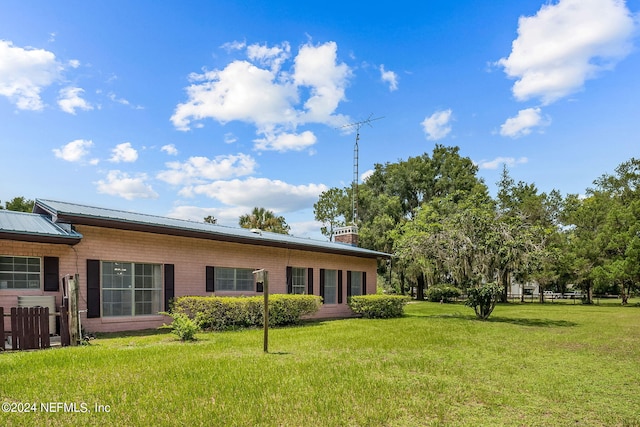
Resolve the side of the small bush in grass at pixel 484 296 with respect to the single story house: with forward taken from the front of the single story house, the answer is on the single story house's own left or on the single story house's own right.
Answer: on the single story house's own left

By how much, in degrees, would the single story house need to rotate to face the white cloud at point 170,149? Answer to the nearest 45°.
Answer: approximately 135° to its left

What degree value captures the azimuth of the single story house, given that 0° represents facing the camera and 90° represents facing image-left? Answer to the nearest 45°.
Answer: approximately 315°

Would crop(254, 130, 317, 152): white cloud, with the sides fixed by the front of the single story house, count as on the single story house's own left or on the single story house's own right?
on the single story house's own left
